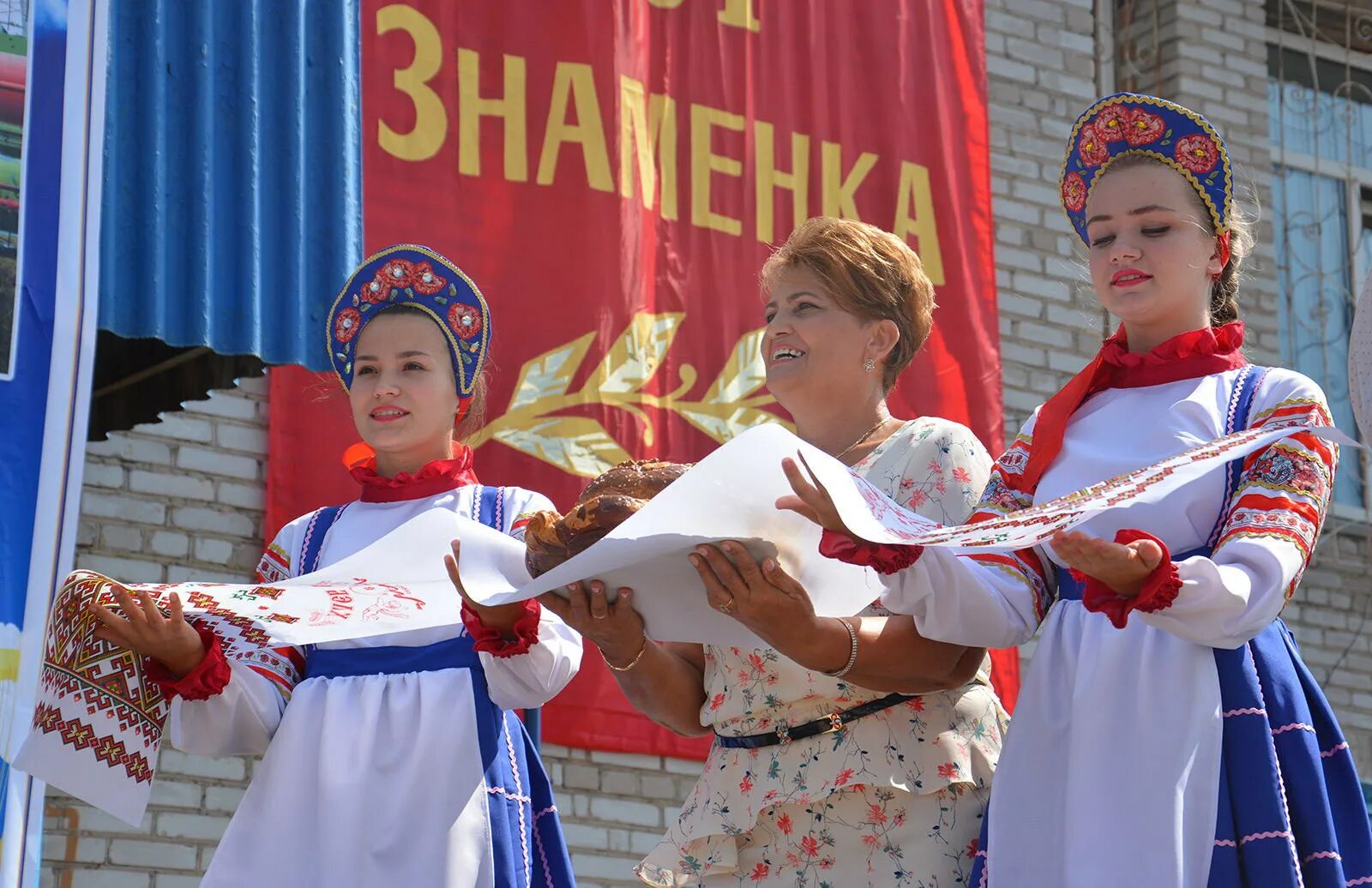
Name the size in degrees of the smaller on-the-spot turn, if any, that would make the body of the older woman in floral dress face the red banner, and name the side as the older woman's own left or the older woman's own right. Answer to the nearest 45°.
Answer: approximately 135° to the older woman's own right

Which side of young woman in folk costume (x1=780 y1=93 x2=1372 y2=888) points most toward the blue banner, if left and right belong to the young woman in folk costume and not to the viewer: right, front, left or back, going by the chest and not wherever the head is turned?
right

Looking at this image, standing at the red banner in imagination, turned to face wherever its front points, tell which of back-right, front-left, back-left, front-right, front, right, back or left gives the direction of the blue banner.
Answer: front-right

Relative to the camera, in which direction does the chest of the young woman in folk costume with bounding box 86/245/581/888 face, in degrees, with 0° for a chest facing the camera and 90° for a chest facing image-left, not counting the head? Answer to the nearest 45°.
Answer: approximately 45°

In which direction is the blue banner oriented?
toward the camera

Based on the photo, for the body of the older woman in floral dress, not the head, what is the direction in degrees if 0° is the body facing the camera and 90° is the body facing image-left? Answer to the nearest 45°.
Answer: approximately 45°

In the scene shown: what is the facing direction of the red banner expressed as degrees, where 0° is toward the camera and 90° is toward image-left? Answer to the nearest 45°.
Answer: approximately 0°

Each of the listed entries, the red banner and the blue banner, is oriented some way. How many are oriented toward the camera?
2

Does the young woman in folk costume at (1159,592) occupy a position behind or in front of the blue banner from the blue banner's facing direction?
in front

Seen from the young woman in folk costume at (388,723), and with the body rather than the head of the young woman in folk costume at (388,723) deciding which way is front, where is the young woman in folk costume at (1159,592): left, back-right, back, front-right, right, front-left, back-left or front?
left

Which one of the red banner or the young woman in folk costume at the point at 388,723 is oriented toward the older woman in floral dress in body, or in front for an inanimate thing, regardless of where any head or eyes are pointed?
the red banner

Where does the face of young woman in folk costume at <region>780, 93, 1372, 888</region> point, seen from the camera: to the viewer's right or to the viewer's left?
to the viewer's left
